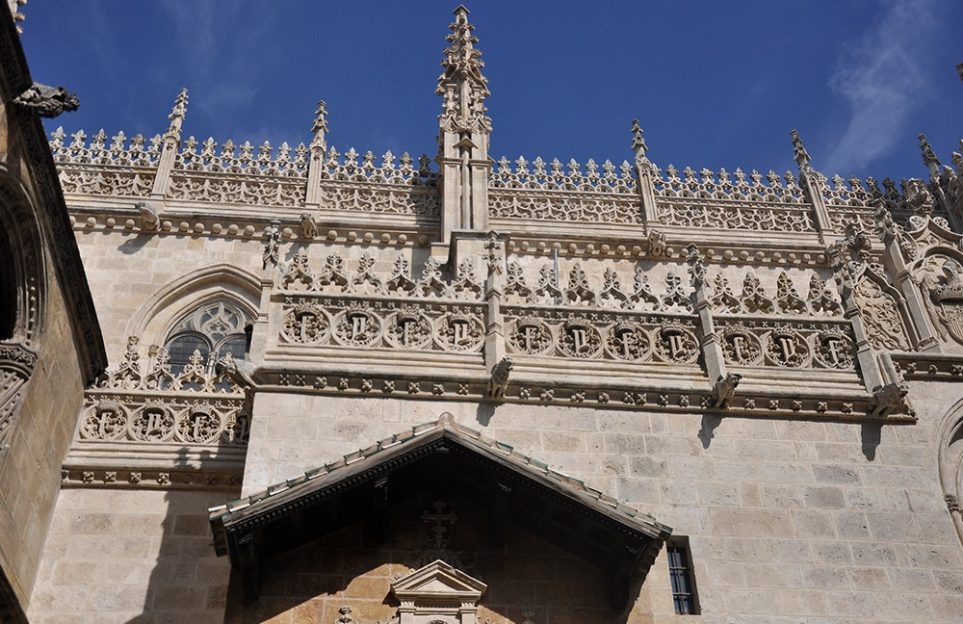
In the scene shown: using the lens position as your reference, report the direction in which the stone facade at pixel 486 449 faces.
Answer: facing the viewer
